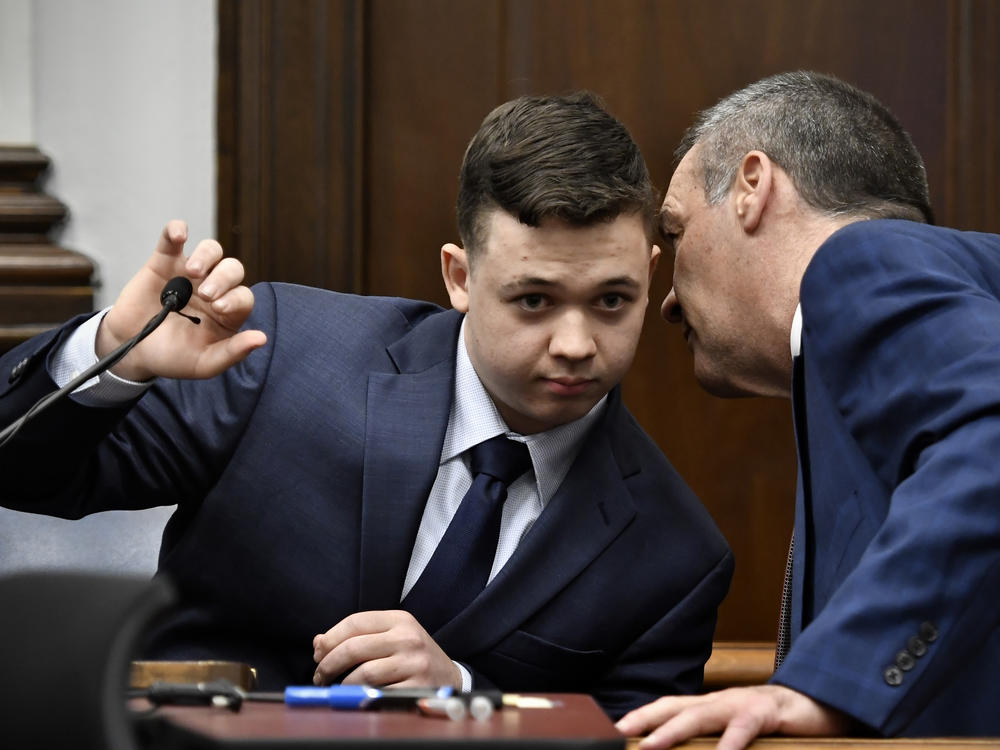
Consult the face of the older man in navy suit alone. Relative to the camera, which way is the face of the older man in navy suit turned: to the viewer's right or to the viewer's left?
to the viewer's left

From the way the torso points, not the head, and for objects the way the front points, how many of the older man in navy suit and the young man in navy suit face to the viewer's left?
1

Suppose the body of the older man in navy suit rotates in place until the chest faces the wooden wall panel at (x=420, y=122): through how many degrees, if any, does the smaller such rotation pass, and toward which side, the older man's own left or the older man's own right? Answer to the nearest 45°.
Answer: approximately 45° to the older man's own right

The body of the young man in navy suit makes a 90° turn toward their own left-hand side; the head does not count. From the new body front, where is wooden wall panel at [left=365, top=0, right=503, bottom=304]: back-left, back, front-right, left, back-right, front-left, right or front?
left

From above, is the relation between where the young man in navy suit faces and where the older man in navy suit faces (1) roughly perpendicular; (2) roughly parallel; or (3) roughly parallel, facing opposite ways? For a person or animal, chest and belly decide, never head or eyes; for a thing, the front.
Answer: roughly perpendicular

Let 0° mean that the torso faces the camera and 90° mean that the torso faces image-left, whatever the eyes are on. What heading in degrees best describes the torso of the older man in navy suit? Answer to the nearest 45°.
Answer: approximately 90°

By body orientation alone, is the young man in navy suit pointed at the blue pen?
yes

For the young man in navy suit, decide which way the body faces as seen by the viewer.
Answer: toward the camera
